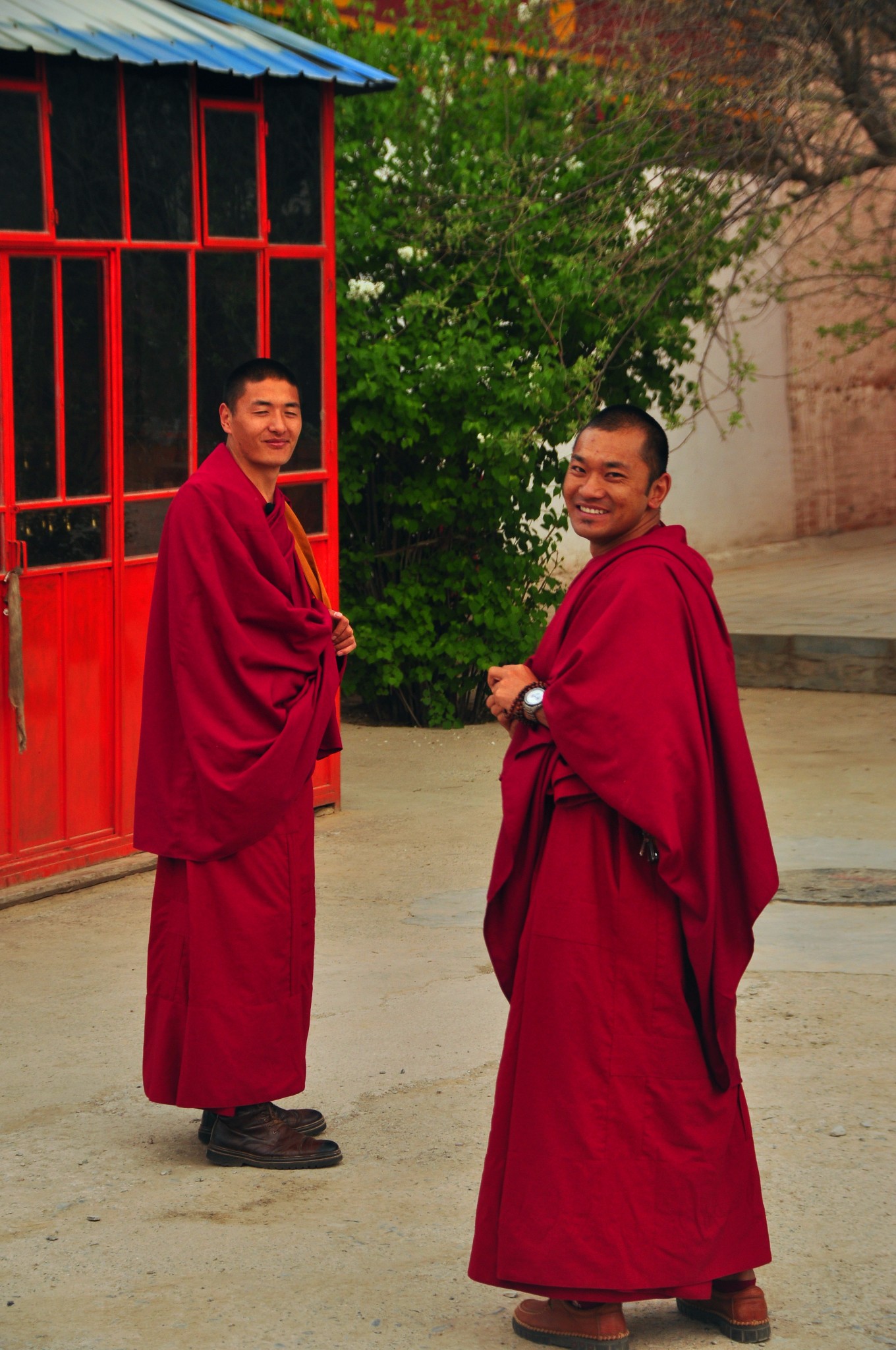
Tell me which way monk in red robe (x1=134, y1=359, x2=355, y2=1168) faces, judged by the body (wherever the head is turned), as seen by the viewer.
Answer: to the viewer's right

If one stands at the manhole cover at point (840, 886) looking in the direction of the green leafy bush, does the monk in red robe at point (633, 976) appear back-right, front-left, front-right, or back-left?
back-left

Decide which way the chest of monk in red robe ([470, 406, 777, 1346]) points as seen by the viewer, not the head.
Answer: to the viewer's left

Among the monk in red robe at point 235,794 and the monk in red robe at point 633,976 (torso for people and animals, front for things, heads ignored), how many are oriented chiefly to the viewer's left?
1

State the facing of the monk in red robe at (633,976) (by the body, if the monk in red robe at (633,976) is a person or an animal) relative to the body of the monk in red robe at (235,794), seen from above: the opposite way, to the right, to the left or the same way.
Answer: the opposite way

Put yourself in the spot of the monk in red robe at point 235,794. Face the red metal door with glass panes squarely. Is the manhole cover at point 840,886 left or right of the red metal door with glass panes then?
right
